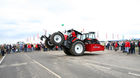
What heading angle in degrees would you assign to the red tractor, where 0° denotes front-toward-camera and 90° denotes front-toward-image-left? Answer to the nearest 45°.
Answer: approximately 45°
